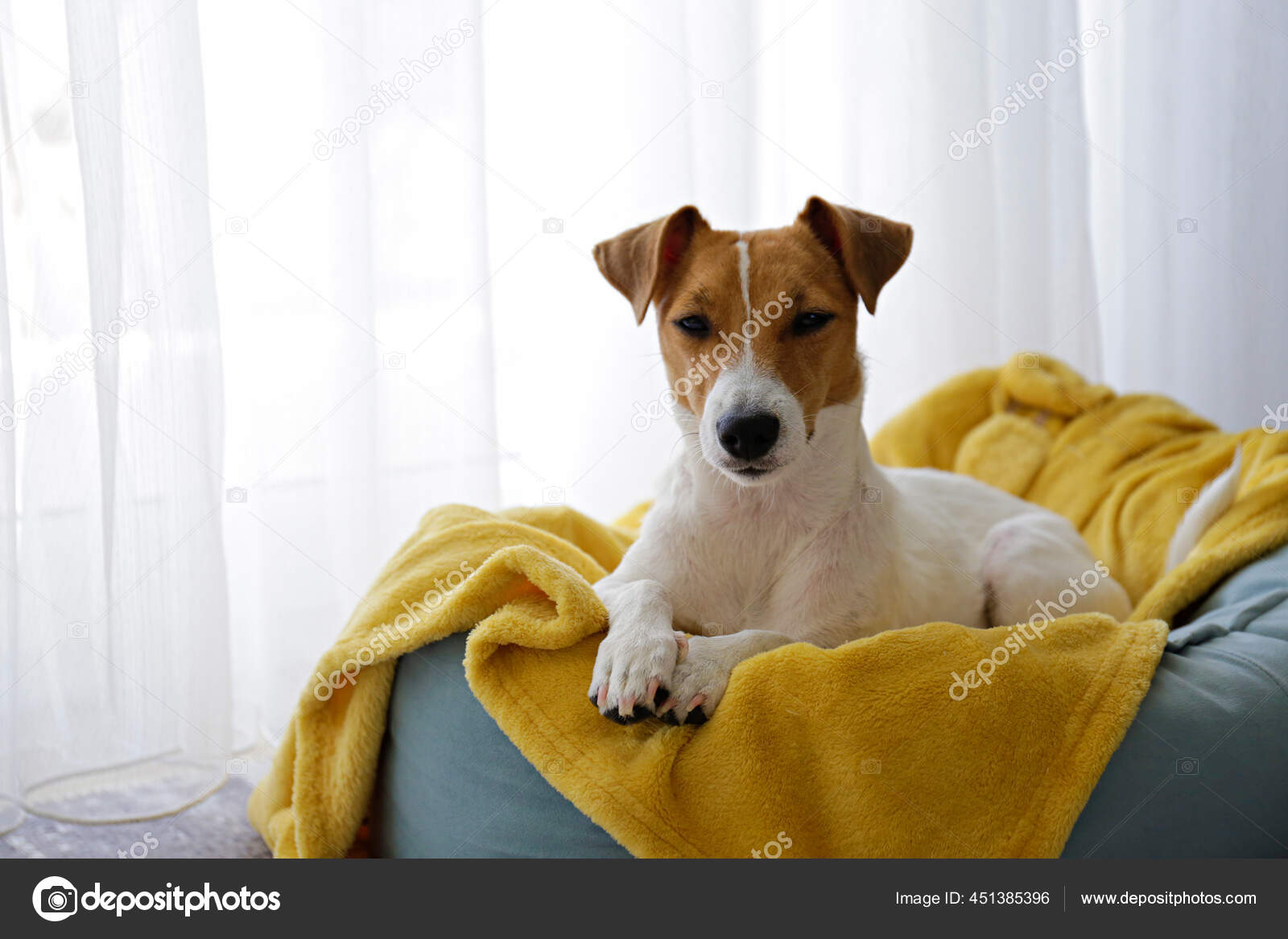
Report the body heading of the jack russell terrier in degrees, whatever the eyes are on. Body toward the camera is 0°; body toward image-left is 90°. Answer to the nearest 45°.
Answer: approximately 45°
